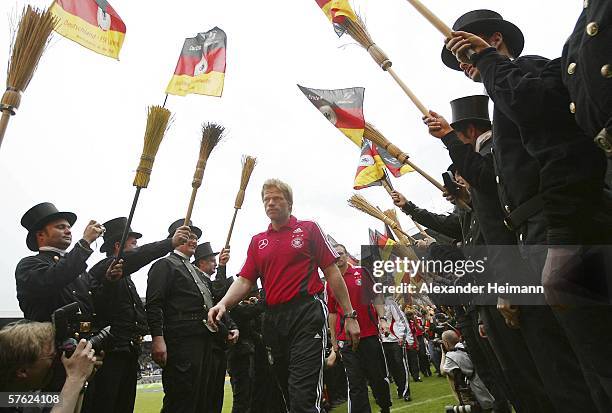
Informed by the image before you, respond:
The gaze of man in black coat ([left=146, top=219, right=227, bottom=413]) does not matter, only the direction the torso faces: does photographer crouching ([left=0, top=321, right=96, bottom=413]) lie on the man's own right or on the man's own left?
on the man's own right

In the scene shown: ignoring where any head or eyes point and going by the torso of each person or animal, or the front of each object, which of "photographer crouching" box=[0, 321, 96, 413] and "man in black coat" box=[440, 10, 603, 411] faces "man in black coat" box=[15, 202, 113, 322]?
"man in black coat" box=[440, 10, 603, 411]

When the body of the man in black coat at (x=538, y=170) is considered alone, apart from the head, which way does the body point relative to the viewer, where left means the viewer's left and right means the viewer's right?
facing to the left of the viewer

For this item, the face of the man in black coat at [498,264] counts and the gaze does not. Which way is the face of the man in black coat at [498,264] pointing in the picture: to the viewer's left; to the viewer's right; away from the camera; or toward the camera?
to the viewer's left

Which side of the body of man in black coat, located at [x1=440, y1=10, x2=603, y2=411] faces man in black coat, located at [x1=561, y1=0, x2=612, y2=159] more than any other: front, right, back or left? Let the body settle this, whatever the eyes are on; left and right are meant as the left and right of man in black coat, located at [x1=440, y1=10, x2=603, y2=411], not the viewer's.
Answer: left

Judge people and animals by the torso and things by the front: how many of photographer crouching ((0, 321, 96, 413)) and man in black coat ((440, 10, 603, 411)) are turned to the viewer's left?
1

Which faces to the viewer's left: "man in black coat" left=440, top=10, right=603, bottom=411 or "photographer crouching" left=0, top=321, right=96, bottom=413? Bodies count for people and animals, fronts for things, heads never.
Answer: the man in black coat

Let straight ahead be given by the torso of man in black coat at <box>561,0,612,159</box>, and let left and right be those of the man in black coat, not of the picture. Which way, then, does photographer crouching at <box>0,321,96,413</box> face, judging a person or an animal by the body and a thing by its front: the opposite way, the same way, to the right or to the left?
the opposite way

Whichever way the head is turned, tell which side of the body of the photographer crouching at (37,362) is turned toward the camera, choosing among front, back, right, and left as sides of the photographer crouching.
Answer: right

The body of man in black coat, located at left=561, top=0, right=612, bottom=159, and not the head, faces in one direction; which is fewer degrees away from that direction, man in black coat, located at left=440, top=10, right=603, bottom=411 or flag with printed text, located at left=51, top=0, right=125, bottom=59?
the flag with printed text
